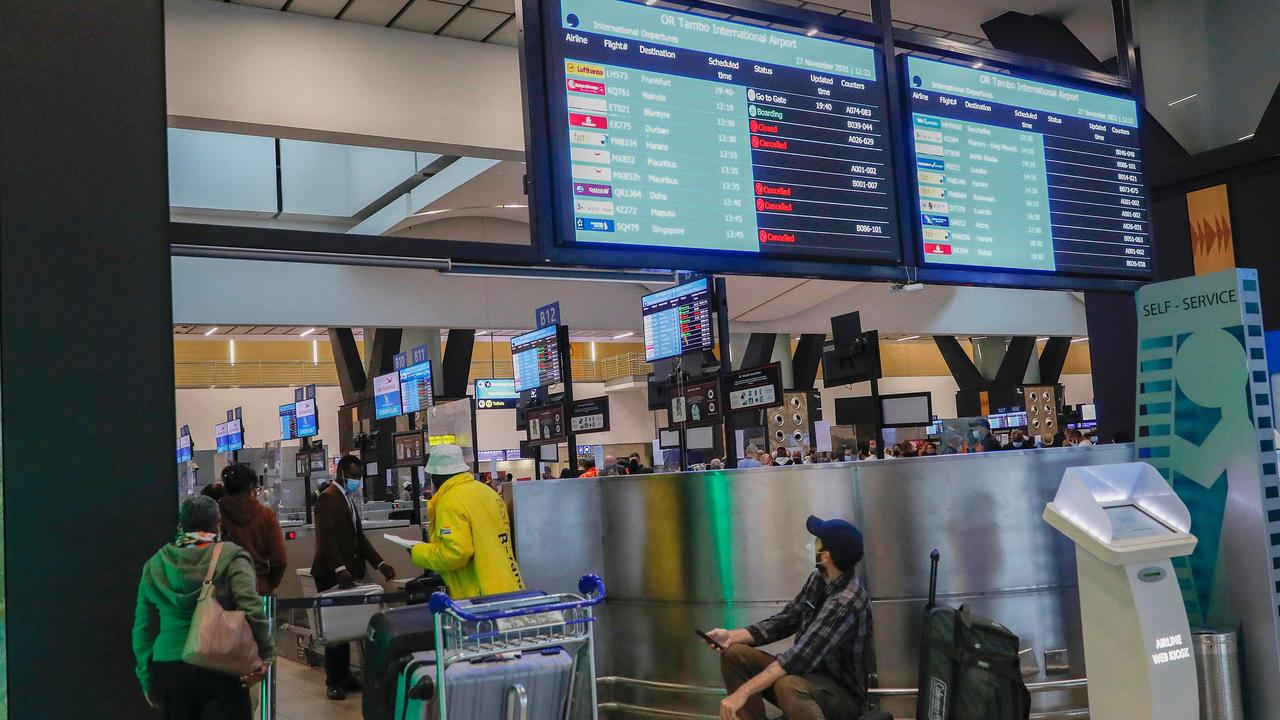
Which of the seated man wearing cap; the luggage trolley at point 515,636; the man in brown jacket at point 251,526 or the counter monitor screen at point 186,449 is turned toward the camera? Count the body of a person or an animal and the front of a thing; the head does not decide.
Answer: the counter monitor screen

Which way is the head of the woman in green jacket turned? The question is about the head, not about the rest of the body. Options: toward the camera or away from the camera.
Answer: away from the camera

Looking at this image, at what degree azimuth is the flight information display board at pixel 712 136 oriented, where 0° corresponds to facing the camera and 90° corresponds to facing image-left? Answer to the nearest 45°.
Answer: approximately 315°

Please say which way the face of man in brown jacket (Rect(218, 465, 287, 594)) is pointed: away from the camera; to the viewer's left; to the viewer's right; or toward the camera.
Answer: away from the camera

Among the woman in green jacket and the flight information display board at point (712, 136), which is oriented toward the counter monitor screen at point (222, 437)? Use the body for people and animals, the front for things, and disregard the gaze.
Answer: the woman in green jacket

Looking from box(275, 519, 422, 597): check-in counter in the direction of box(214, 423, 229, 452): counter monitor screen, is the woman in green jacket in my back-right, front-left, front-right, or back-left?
back-left

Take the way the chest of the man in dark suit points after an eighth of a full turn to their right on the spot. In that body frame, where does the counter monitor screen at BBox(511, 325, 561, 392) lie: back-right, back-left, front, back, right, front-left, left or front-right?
back-left

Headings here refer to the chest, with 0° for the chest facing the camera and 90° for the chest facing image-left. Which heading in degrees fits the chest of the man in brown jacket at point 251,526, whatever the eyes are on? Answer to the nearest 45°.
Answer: approximately 180°

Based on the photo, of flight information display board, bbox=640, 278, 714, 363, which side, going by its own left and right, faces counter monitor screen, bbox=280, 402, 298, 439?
right

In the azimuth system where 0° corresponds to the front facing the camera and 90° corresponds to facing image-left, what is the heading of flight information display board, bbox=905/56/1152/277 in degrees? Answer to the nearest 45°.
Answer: approximately 315°

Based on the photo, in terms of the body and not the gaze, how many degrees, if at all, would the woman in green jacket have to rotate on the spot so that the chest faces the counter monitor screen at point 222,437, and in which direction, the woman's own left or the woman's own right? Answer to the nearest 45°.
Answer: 0° — they already face it

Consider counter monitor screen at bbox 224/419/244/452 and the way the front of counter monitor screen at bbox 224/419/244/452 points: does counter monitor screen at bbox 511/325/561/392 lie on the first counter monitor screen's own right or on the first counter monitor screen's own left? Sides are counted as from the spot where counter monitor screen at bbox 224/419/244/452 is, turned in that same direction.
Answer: on the first counter monitor screen's own left

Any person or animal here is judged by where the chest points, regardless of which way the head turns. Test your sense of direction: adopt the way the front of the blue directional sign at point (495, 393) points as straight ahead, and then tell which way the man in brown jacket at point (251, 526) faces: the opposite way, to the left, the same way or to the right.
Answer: the opposite way

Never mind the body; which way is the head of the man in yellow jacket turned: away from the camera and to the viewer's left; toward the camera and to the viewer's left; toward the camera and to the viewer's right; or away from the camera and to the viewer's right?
away from the camera and to the viewer's left
